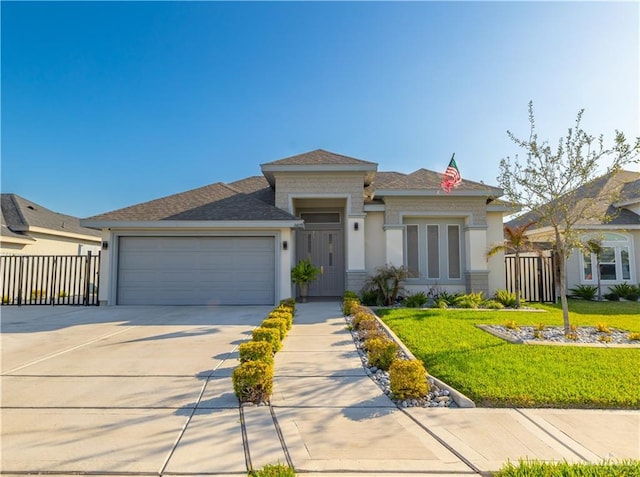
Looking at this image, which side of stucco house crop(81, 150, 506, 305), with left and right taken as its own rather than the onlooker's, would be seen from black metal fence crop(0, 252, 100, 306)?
right

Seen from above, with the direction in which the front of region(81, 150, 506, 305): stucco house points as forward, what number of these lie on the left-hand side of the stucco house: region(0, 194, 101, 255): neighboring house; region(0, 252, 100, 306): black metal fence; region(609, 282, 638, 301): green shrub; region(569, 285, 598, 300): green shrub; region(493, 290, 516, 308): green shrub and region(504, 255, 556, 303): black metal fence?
4

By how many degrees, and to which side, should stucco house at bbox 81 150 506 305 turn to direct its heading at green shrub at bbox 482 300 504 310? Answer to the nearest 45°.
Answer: approximately 90° to its left

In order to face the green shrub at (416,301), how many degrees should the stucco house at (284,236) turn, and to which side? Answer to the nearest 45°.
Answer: approximately 90° to its left

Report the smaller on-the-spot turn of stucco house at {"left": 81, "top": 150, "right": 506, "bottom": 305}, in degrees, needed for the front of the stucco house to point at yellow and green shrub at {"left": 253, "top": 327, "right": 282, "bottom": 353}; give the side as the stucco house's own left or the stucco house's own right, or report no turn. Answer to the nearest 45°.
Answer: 0° — it already faces it

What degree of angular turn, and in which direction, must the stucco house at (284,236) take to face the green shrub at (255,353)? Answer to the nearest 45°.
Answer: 0° — it already faces it

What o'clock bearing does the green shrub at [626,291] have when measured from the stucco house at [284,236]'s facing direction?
The green shrub is roughly at 9 o'clock from the stucco house.

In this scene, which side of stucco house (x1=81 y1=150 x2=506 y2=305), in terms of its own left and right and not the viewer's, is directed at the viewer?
front

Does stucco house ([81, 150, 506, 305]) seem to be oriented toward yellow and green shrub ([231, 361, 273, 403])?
yes

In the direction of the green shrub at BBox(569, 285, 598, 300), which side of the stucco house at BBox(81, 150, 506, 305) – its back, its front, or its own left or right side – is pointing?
left

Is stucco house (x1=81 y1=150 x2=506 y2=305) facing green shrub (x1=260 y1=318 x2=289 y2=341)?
yes

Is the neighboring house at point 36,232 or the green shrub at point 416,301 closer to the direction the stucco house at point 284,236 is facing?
the green shrub

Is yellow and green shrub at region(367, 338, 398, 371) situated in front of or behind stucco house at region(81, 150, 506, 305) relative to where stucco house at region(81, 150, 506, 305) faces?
in front

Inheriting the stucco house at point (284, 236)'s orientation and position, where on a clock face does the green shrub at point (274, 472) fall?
The green shrub is roughly at 12 o'clock from the stucco house.

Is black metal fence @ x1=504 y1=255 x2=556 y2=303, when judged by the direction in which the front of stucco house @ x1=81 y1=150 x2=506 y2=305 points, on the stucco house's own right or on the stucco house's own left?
on the stucco house's own left
